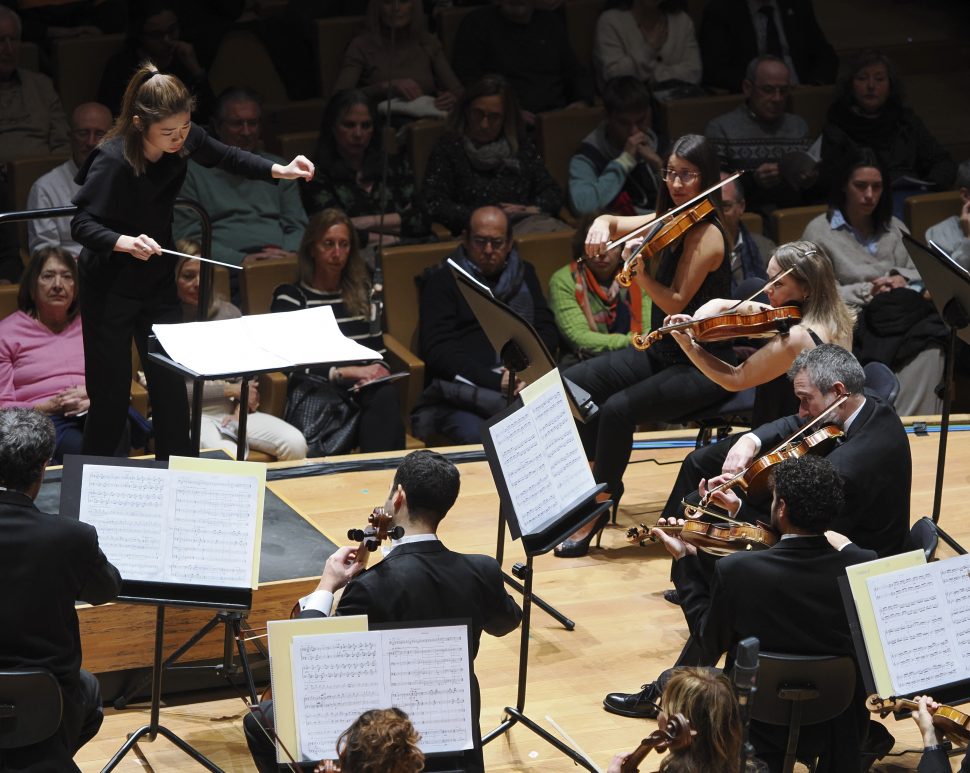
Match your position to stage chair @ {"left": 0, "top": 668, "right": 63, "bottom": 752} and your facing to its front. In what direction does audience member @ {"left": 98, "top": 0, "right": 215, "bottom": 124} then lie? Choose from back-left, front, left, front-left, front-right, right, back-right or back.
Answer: front

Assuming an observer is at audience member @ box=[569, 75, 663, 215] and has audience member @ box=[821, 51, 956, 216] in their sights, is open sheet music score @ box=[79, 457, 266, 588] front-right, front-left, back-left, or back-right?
back-right

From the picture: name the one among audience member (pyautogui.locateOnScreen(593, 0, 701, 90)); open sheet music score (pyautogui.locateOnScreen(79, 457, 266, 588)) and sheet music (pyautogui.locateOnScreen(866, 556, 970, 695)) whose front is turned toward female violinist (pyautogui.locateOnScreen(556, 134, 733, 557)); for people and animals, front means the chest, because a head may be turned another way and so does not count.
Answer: the audience member

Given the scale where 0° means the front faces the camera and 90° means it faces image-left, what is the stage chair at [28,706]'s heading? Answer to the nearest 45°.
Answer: approximately 180°

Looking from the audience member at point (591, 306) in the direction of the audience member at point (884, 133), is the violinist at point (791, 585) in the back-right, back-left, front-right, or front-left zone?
back-right

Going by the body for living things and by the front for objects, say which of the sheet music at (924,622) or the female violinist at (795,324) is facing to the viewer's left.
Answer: the female violinist

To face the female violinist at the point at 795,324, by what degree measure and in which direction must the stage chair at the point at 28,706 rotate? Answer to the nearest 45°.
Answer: approximately 45° to its right

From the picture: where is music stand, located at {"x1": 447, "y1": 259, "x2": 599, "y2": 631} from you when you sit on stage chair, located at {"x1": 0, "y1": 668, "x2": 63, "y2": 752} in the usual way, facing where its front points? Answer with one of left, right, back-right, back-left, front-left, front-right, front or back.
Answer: front-right

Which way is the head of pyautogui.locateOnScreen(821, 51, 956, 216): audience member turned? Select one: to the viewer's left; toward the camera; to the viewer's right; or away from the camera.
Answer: toward the camera

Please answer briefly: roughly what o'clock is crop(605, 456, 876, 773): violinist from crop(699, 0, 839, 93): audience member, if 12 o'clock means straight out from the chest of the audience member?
The violinist is roughly at 12 o'clock from the audience member.

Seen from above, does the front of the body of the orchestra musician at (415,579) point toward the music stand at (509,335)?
no

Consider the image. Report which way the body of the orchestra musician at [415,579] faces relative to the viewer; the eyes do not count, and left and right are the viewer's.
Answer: facing away from the viewer and to the left of the viewer

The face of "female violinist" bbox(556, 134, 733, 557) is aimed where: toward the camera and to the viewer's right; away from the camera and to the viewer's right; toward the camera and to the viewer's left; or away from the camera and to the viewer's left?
toward the camera and to the viewer's left

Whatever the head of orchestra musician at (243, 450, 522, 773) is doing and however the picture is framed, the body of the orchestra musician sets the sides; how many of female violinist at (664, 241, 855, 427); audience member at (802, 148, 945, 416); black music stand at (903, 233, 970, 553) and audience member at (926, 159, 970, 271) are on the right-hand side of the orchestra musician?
4

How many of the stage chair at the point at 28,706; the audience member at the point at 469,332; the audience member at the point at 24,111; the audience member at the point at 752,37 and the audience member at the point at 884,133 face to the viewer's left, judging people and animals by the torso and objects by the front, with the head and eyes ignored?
0

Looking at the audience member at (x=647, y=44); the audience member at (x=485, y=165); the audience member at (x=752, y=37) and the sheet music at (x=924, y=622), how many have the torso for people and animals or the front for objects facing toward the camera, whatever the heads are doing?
4

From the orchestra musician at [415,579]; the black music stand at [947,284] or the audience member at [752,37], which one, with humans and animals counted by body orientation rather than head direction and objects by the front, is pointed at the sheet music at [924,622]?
the audience member

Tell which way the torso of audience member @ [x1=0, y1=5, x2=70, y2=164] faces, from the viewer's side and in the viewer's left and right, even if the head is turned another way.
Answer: facing the viewer

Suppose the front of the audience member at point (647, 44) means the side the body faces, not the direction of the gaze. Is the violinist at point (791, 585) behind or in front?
in front

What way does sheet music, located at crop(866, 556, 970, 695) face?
toward the camera

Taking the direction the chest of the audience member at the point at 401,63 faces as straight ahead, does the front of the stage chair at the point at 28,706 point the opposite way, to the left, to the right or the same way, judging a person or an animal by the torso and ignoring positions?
the opposite way

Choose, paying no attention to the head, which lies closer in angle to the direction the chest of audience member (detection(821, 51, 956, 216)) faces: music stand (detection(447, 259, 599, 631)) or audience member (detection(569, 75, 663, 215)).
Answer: the music stand

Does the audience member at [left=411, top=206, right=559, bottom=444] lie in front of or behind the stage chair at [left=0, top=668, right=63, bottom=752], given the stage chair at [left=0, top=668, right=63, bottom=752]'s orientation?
in front

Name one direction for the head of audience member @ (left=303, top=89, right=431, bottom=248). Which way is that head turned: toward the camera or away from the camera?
toward the camera
